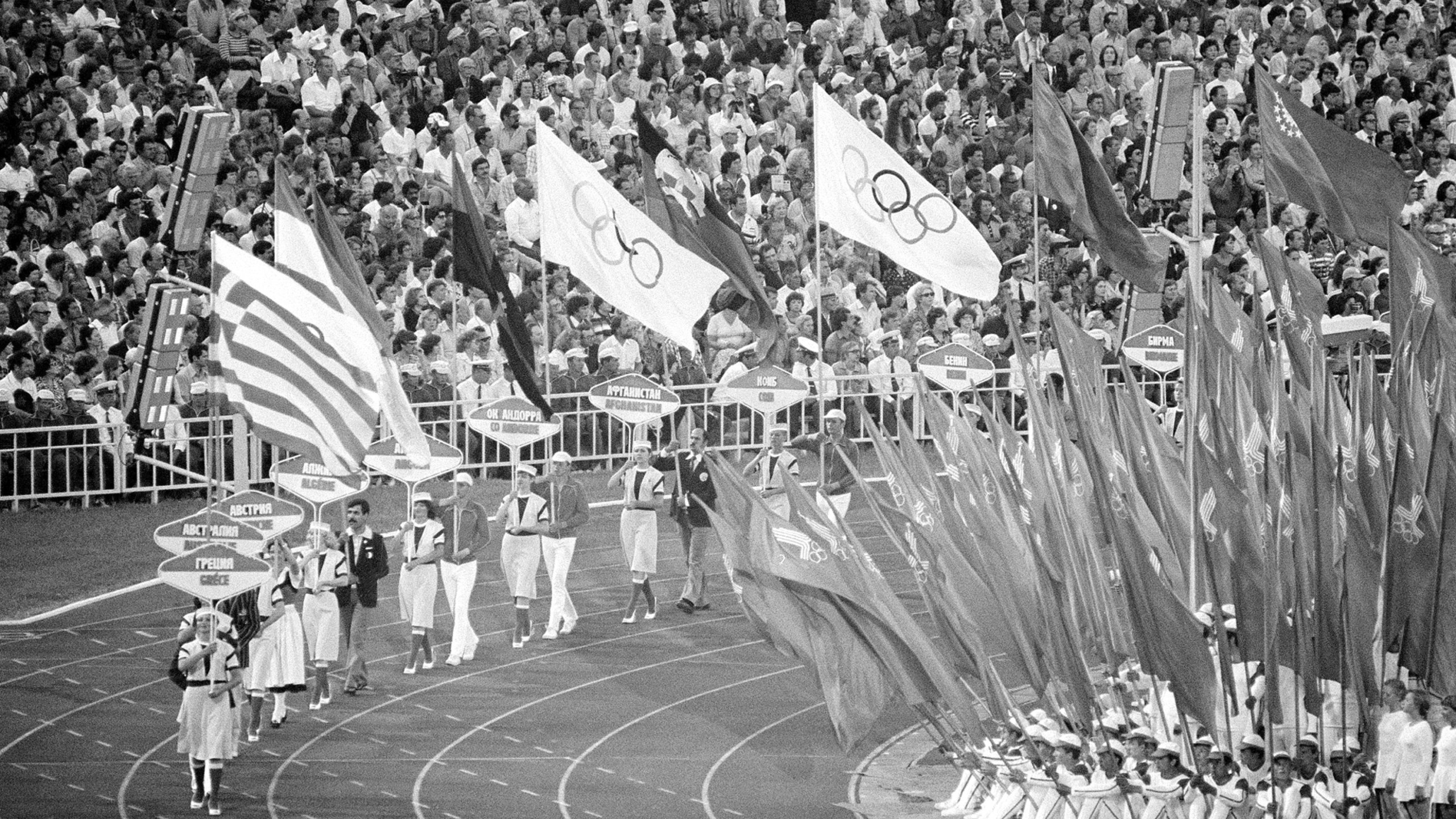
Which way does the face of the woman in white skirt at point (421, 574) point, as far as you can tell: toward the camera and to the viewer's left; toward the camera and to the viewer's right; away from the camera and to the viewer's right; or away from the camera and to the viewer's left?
toward the camera and to the viewer's left

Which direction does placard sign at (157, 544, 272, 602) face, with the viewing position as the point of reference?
facing the viewer

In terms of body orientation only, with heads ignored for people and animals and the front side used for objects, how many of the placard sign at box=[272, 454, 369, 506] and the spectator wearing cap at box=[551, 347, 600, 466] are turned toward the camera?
2

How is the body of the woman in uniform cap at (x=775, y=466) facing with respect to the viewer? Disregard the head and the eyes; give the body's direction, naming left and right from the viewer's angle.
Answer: facing the viewer and to the left of the viewer

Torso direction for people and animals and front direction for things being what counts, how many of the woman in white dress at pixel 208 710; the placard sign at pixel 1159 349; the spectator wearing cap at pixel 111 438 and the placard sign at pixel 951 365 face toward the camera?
4

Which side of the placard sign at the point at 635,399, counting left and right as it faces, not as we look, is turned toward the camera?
front

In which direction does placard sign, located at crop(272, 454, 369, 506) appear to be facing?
toward the camera

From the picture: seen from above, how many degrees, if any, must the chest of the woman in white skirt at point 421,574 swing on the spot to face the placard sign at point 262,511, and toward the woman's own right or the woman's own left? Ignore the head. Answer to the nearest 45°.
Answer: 0° — they already face it

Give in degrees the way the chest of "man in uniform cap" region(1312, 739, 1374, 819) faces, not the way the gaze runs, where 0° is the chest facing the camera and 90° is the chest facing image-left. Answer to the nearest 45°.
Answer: approximately 0°

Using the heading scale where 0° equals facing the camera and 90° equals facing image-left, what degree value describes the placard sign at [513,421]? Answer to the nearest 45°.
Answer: approximately 0°

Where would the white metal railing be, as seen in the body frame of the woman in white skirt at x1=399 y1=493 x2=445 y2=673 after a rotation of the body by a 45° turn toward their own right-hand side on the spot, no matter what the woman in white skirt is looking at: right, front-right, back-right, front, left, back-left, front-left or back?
right
